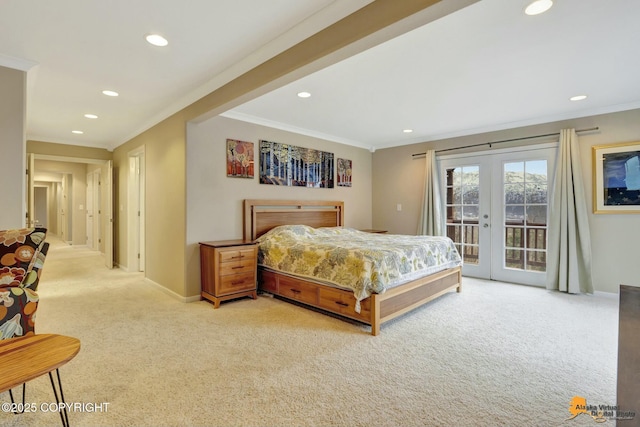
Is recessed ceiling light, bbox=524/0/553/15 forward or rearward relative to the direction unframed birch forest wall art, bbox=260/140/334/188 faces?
forward

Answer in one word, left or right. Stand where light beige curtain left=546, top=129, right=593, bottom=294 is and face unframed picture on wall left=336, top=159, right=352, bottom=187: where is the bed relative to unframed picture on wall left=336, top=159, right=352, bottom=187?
left

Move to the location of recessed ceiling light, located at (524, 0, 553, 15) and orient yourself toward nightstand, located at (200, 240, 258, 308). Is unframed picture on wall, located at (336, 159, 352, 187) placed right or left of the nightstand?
right

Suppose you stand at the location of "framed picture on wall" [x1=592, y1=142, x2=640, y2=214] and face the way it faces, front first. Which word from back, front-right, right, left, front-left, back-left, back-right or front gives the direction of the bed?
front

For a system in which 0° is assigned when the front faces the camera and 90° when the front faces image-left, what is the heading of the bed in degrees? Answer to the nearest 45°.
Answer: approximately 315°

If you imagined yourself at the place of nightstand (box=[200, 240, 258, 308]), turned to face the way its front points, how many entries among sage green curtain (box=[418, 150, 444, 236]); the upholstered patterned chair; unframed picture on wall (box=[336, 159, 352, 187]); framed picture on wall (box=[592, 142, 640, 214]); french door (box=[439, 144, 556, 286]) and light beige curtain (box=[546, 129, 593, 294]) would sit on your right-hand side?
1

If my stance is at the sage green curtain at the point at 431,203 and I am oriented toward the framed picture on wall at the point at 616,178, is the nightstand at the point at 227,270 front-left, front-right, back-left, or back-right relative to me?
back-right

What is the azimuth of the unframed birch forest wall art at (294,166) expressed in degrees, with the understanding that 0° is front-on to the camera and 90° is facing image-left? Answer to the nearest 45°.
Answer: approximately 315°

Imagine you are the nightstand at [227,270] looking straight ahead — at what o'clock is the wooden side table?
The wooden side table is roughly at 2 o'clock from the nightstand.

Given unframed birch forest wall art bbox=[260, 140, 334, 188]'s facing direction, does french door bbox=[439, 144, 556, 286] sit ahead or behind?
ahead

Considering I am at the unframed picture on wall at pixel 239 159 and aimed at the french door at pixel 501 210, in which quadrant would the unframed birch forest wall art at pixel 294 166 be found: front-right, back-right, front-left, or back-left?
front-left

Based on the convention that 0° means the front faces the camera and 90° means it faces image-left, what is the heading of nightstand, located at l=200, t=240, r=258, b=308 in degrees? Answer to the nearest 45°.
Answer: approximately 315°

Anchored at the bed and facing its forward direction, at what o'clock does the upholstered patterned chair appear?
The upholstered patterned chair is roughly at 3 o'clock from the bed.

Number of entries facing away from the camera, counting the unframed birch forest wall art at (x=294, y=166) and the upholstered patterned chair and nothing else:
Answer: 0

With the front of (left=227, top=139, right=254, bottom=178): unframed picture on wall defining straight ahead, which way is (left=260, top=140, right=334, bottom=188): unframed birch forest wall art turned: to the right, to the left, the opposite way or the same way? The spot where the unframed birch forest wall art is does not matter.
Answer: the same way
